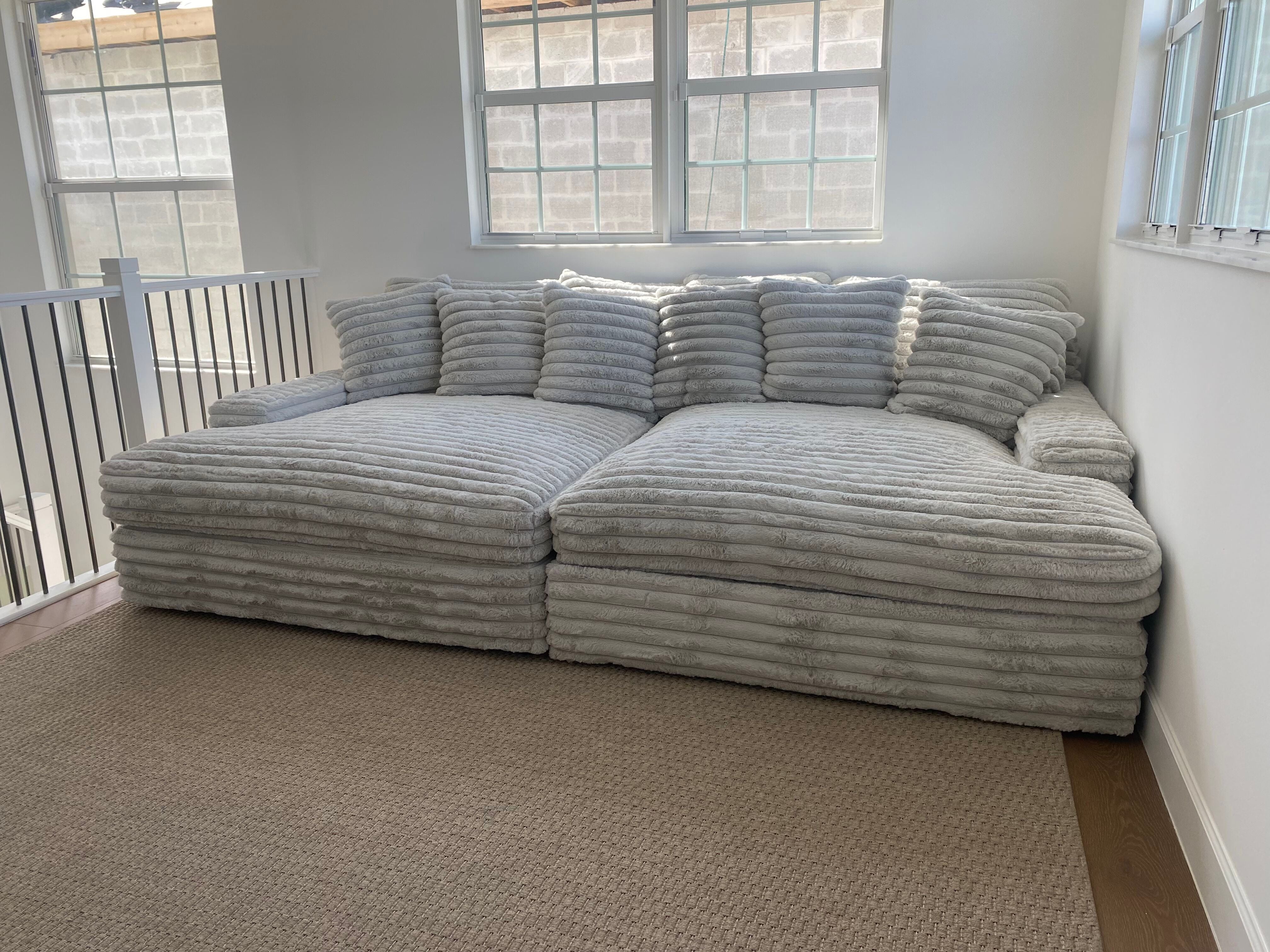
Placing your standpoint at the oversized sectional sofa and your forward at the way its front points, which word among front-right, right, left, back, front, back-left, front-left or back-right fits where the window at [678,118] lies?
back

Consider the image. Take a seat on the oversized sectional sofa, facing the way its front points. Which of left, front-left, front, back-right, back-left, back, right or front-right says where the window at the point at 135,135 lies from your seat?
back-right

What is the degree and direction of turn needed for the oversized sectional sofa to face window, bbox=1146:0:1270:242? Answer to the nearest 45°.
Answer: approximately 90° to its left

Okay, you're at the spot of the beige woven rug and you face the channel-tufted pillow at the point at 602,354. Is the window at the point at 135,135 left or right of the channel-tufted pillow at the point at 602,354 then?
left

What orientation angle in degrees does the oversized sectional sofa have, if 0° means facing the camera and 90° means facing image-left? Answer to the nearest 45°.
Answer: approximately 0°
